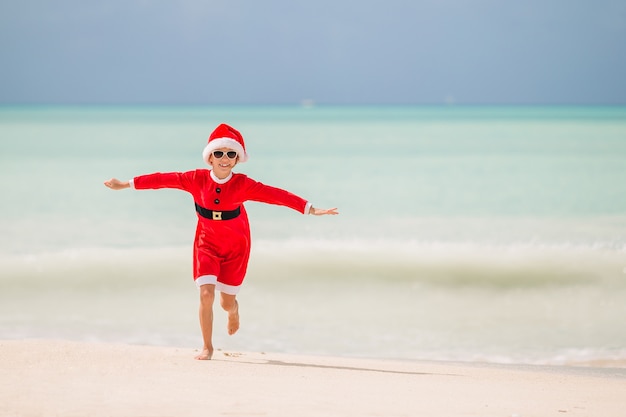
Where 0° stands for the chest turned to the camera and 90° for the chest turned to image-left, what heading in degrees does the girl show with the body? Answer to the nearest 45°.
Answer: approximately 0°
